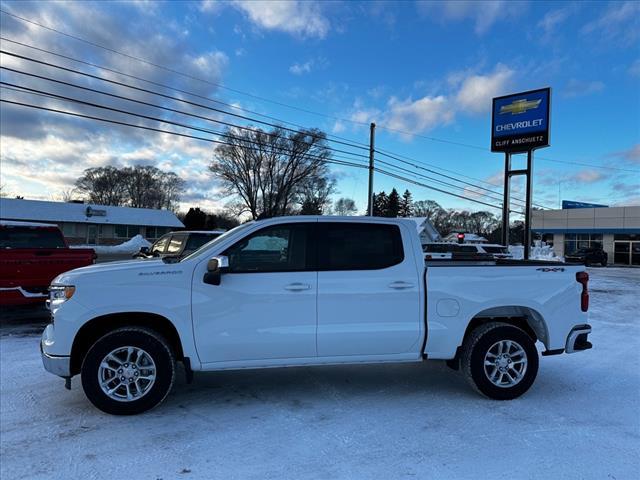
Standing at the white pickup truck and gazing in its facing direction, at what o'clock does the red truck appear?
The red truck is roughly at 1 o'clock from the white pickup truck.

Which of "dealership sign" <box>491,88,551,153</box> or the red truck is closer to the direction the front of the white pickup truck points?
the red truck

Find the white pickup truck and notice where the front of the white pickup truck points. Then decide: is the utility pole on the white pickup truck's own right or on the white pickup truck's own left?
on the white pickup truck's own right

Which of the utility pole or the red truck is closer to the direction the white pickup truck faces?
the red truck

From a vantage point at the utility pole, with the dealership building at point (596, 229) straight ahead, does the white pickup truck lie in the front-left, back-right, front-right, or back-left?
back-right

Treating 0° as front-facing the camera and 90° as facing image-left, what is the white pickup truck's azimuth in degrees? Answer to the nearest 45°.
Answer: approximately 90°

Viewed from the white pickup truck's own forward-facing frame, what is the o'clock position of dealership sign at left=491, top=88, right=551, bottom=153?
The dealership sign is roughly at 4 o'clock from the white pickup truck.

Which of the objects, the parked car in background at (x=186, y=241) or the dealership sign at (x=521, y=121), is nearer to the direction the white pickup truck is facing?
the parked car in background

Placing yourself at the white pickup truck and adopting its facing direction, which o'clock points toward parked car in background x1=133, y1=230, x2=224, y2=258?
The parked car in background is roughly at 2 o'clock from the white pickup truck.

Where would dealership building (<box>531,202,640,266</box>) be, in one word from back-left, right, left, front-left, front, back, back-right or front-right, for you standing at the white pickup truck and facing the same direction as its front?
back-right

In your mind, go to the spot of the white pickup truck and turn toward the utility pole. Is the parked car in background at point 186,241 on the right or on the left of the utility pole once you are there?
left
